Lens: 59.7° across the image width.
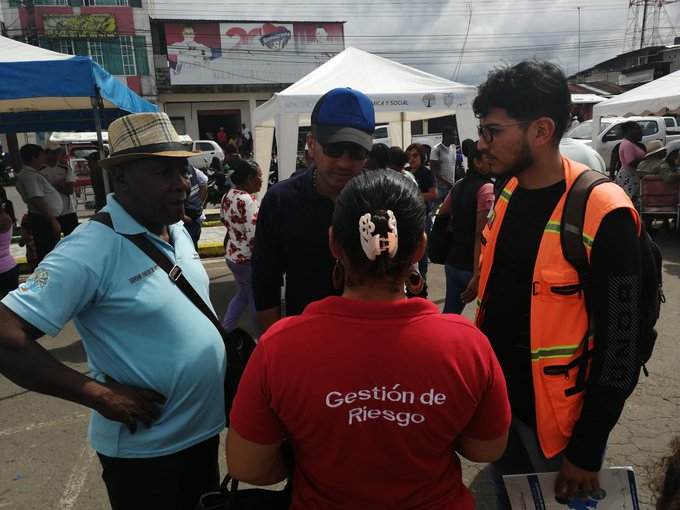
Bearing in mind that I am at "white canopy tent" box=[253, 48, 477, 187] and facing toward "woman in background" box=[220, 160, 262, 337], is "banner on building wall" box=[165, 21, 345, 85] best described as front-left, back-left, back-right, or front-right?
back-right

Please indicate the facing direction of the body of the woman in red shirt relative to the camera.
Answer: away from the camera

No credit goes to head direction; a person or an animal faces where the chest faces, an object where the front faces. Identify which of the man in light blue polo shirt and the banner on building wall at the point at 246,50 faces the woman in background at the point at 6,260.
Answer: the banner on building wall

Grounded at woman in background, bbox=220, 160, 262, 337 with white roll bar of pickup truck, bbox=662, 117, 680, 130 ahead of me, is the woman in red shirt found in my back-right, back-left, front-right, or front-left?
back-right

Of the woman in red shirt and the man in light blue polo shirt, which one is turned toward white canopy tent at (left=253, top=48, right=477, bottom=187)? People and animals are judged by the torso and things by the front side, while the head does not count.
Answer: the woman in red shirt

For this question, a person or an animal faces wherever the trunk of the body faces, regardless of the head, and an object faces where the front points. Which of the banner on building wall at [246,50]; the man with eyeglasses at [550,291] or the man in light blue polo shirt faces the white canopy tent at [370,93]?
the banner on building wall

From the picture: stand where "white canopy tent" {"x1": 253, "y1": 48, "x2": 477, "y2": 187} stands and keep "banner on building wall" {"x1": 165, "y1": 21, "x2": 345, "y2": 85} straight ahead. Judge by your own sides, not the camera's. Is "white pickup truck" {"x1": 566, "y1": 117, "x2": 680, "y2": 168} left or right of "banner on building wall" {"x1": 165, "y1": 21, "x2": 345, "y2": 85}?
right

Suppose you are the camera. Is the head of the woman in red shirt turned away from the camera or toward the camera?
away from the camera

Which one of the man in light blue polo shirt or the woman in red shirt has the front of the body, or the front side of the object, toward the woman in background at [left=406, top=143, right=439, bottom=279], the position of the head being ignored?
the woman in red shirt

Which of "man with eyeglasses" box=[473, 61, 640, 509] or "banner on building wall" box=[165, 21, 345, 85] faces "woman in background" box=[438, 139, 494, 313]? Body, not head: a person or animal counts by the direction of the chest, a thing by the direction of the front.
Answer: the banner on building wall
